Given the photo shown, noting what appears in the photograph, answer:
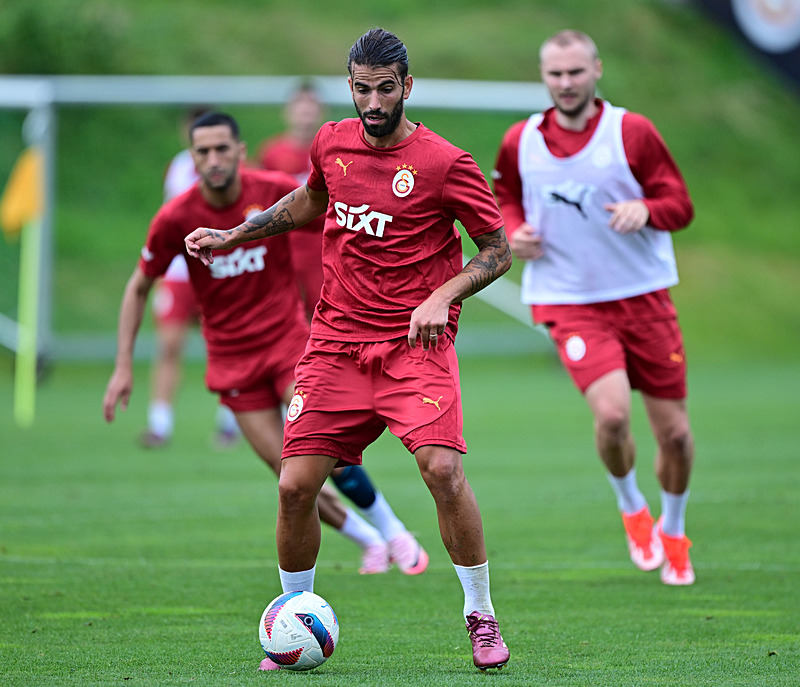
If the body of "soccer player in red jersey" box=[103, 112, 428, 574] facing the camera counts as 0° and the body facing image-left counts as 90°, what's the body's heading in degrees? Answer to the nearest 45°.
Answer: approximately 0°

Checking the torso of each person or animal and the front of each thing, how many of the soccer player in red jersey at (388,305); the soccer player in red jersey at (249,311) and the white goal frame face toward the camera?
3

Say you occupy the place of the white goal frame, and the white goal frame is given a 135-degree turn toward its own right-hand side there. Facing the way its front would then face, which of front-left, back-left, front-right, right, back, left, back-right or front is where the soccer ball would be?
back-left

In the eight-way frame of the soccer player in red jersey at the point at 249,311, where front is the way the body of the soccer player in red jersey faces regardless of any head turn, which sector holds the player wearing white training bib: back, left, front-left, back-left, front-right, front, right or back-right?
left

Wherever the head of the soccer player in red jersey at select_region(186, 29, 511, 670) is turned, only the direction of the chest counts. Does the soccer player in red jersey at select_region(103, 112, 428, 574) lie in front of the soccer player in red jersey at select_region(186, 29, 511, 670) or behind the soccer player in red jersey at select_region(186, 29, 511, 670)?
behind

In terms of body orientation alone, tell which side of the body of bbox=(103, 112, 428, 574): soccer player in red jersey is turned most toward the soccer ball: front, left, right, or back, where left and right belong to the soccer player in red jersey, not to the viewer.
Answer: front

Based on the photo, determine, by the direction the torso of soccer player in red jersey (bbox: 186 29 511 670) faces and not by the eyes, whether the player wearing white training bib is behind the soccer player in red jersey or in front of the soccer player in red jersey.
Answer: behind

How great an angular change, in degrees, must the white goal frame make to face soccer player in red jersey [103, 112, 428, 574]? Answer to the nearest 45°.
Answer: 0° — it already faces them

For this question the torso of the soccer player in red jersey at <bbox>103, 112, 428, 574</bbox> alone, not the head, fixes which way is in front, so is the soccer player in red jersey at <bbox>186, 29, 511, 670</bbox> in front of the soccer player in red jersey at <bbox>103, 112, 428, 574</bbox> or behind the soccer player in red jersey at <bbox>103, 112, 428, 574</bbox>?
in front

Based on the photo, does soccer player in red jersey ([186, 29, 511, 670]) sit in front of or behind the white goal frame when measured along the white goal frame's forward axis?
in front

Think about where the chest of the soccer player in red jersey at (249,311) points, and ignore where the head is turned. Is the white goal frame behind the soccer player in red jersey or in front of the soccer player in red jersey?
behind
